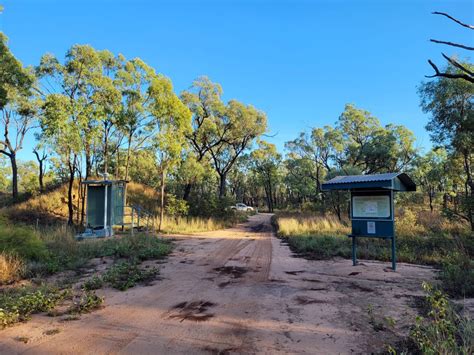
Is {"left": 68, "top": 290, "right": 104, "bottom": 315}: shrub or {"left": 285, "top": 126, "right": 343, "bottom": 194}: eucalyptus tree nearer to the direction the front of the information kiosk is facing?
the shrub

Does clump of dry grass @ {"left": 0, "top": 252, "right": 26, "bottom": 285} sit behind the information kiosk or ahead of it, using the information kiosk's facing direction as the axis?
ahead

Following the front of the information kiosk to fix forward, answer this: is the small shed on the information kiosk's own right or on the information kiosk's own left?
on the information kiosk's own right

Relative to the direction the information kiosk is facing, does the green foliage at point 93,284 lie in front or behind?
in front

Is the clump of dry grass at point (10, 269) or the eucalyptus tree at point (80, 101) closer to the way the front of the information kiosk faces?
the clump of dry grass

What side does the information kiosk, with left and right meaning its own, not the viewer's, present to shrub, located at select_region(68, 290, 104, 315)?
front

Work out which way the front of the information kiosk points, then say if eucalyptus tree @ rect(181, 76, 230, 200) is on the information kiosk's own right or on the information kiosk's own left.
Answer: on the information kiosk's own right

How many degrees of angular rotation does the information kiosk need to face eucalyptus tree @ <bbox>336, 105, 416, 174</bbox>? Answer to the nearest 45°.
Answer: approximately 135° to its right

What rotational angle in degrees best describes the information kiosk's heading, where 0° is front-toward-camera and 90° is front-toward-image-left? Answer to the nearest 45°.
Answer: approximately 45°

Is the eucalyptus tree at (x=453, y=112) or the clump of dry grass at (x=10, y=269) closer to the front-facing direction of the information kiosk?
the clump of dry grass

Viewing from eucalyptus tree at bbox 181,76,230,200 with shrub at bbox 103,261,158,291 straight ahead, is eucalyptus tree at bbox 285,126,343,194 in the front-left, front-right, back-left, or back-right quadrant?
back-left

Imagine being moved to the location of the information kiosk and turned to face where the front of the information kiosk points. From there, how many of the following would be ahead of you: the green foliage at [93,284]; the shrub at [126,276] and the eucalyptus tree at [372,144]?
2

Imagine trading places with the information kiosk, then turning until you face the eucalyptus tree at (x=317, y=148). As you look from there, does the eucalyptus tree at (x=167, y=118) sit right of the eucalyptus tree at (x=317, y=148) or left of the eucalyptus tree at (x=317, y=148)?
left

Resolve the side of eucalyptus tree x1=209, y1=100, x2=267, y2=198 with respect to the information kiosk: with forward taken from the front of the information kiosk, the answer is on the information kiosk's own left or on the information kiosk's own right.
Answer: on the information kiosk's own right

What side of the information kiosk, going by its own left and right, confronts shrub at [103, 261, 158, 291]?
front

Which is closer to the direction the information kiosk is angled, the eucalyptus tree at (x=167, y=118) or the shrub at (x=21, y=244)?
the shrub

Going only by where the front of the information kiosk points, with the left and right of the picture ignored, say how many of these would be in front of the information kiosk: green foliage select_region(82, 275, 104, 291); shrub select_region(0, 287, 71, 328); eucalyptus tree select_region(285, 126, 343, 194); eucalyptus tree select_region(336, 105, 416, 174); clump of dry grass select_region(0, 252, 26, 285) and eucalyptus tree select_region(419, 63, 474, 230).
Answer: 3

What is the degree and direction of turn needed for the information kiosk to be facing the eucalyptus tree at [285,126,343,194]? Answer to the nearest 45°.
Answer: approximately 135° to its right
